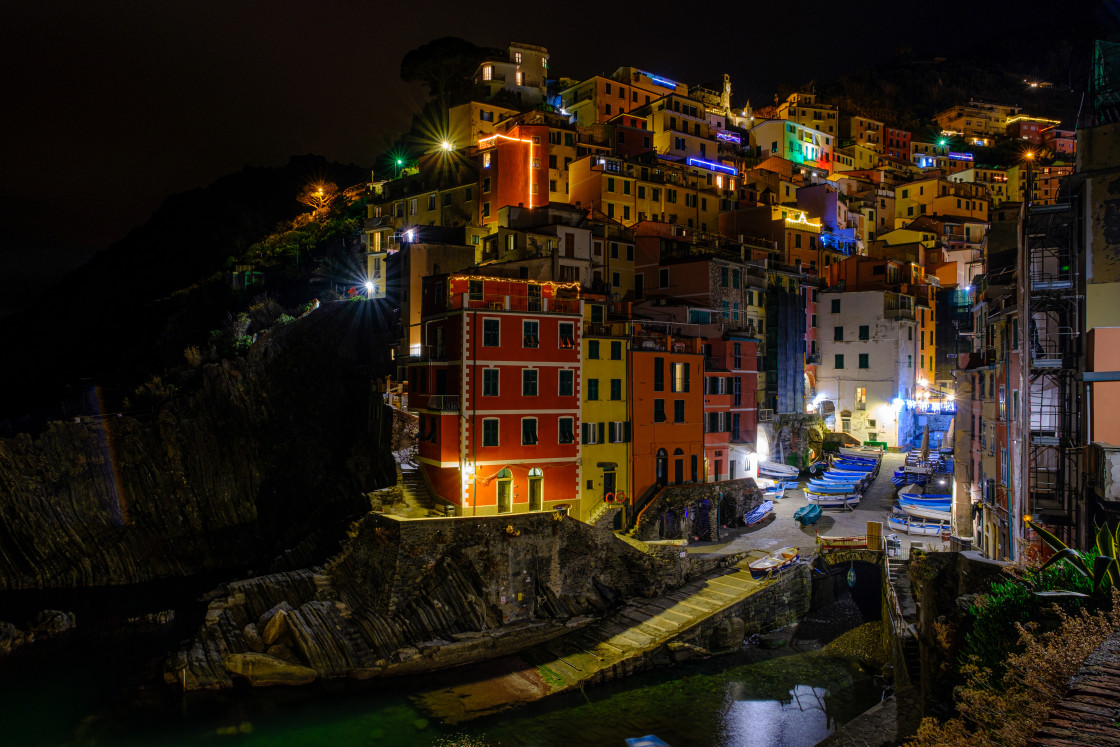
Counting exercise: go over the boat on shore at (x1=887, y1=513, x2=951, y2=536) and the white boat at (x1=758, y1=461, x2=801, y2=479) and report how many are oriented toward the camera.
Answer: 0

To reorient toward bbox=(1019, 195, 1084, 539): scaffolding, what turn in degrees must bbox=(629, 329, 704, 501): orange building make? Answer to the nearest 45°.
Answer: approximately 45° to its left

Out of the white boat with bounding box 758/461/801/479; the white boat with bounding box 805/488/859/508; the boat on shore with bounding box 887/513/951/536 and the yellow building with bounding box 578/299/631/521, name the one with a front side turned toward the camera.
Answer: the yellow building

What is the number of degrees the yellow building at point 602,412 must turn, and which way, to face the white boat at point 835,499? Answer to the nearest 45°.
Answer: approximately 135° to its left

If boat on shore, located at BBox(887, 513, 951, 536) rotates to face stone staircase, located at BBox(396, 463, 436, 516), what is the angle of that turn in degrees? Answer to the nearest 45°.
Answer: approximately 45° to its left

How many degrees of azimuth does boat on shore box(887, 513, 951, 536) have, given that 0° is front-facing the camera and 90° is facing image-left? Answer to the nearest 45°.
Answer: approximately 90°

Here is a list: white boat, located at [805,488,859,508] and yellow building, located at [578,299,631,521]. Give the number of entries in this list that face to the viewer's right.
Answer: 0

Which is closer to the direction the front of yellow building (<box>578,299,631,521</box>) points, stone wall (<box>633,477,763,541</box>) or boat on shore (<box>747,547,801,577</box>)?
the boat on shore

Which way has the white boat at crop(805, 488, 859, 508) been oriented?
to the viewer's left
